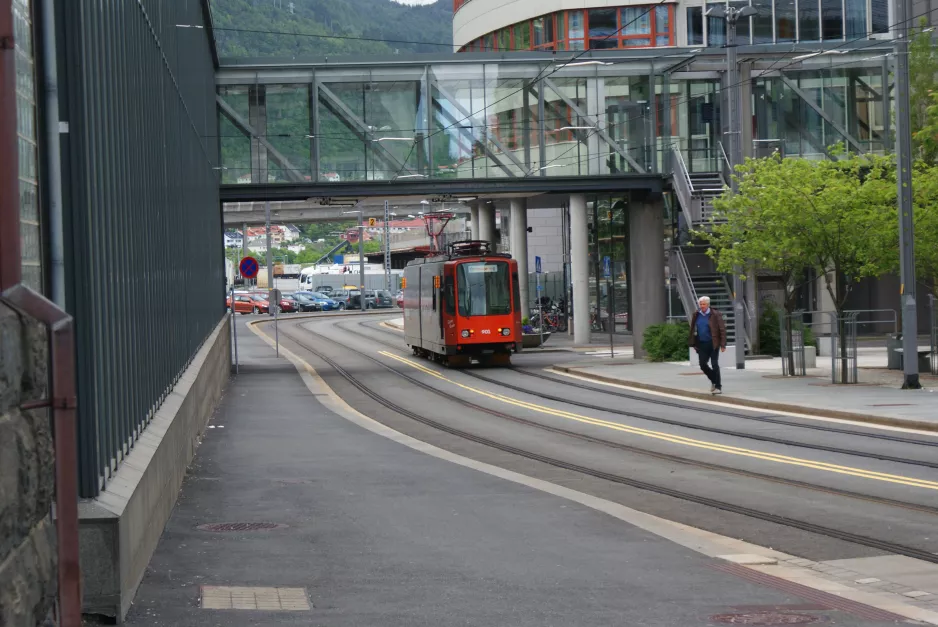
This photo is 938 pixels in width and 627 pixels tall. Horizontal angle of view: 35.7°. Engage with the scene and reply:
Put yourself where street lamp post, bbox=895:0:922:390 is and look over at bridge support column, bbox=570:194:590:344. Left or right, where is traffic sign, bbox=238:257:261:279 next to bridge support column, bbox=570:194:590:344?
left

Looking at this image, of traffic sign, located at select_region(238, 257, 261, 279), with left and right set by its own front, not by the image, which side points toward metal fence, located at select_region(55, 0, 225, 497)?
front

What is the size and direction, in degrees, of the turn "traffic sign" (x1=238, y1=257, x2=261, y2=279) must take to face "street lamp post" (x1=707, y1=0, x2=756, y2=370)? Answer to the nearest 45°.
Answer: approximately 45° to its left

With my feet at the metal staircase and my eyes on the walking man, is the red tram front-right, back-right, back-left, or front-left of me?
front-right

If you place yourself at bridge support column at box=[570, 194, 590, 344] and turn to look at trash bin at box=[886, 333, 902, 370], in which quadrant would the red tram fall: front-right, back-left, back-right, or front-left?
front-right

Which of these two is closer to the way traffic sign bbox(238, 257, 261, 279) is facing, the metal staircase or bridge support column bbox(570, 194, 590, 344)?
the metal staircase

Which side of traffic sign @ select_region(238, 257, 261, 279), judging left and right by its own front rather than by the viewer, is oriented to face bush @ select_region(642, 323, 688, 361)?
left

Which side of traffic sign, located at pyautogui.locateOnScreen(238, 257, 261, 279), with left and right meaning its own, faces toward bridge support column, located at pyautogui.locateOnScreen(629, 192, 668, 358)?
left

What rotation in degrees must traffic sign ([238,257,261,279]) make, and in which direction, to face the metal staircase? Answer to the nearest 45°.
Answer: approximately 90° to its left

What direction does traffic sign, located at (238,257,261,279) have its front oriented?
toward the camera

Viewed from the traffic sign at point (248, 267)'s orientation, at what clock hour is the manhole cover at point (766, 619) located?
The manhole cover is roughly at 12 o'clock from the traffic sign.

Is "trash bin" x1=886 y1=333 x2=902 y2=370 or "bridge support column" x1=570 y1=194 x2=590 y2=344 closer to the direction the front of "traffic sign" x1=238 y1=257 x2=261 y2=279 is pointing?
the trash bin

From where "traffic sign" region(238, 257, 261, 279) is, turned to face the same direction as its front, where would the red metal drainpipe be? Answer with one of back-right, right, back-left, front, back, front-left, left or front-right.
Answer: front

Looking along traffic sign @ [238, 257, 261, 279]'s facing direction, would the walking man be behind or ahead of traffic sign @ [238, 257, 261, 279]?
ahead
